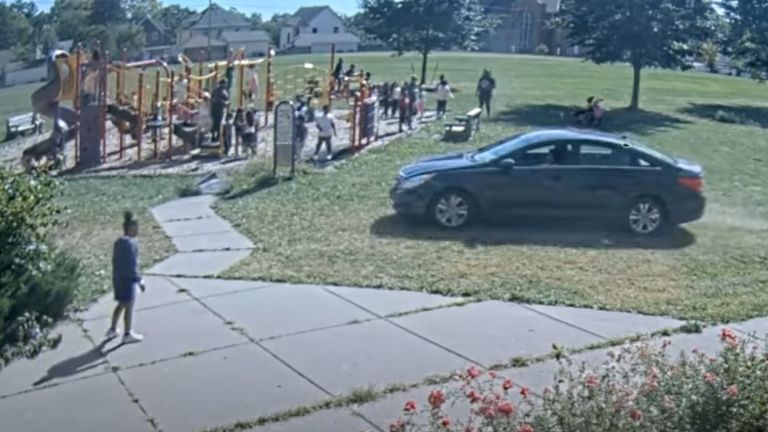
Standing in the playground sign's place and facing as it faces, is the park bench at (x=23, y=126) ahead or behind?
behind

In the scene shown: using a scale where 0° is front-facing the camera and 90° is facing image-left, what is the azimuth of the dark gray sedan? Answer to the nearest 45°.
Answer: approximately 90°

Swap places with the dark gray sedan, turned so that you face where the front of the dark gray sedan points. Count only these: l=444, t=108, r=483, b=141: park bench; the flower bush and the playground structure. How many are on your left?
1

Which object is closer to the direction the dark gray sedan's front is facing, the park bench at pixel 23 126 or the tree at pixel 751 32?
the park bench

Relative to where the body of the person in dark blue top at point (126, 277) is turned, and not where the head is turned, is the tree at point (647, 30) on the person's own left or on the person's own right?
on the person's own left

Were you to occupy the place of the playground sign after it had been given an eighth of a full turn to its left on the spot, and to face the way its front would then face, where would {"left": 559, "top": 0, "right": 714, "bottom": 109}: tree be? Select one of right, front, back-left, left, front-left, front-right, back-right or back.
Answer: left

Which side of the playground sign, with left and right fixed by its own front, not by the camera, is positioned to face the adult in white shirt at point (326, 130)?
back

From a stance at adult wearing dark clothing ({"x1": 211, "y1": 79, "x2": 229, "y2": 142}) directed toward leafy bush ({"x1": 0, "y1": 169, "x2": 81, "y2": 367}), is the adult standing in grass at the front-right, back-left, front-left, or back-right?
back-left

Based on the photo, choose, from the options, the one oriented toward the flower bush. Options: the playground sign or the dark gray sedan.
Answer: the playground sign

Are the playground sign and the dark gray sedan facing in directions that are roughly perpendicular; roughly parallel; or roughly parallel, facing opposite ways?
roughly perpendicular

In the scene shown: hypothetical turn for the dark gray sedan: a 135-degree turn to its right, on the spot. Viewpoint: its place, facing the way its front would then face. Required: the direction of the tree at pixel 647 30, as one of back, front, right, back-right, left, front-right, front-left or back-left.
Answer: front-left

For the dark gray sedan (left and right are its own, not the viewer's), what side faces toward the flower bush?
left
